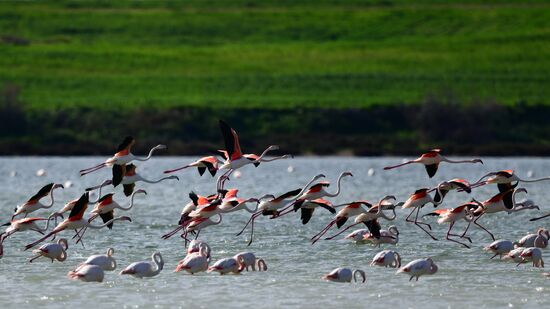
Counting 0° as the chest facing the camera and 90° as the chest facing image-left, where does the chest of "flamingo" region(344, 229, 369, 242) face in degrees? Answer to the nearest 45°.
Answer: approximately 270°

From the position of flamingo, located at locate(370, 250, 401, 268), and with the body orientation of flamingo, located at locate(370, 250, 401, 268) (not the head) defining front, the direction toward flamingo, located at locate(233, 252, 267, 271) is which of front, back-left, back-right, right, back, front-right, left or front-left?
back

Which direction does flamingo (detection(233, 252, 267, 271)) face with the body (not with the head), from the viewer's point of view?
to the viewer's right

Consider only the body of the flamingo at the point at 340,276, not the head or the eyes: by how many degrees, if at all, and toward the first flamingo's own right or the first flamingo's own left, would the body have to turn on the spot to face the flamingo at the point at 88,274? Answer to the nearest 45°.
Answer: approximately 180°

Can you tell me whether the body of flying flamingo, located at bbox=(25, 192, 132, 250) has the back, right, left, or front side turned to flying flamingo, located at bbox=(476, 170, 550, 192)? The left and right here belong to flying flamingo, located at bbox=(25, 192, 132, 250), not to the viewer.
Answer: front

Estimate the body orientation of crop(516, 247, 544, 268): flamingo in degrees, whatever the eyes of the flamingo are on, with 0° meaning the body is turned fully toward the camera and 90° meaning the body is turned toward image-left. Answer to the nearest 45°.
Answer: approximately 270°

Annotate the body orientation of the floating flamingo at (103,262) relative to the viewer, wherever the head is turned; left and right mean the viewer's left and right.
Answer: facing to the right of the viewer

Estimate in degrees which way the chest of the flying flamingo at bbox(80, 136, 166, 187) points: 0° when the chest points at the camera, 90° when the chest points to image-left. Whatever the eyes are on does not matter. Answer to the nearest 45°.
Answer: approximately 270°
